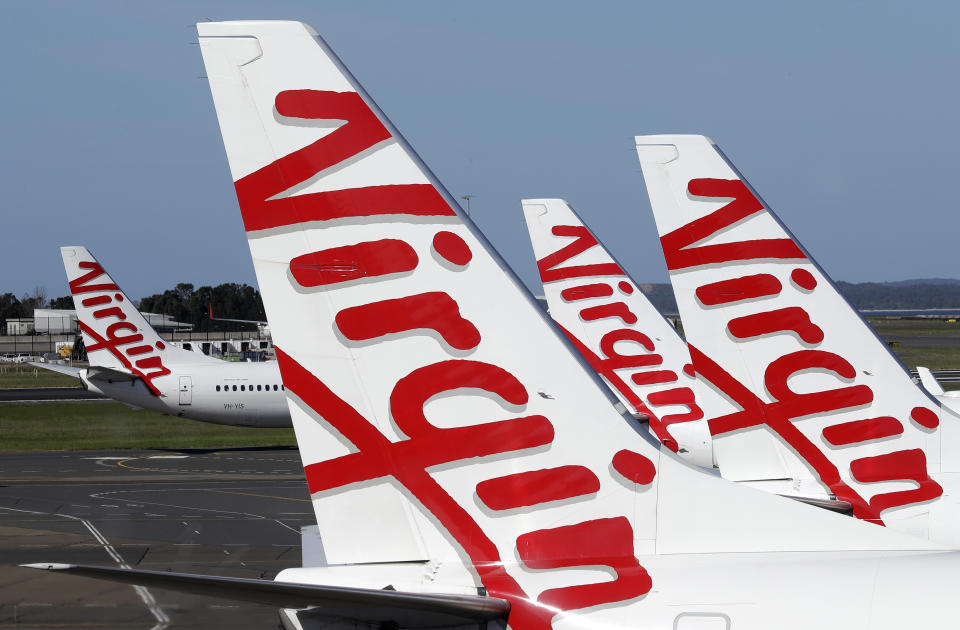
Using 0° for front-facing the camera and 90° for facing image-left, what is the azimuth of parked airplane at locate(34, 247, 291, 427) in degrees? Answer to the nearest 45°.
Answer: approximately 270°

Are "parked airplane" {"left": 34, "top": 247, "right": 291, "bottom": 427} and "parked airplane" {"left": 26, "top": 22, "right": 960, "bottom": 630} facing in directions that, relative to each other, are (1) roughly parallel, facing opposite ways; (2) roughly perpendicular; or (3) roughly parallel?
roughly parallel

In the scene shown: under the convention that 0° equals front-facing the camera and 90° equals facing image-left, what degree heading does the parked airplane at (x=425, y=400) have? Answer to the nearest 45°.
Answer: approximately 270°

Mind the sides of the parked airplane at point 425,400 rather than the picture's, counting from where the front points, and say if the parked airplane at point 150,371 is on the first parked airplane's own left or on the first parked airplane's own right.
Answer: on the first parked airplane's own left

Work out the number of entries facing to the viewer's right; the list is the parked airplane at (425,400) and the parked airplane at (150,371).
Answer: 2

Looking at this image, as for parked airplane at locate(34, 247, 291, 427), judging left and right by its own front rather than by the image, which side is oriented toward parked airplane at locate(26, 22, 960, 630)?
right
